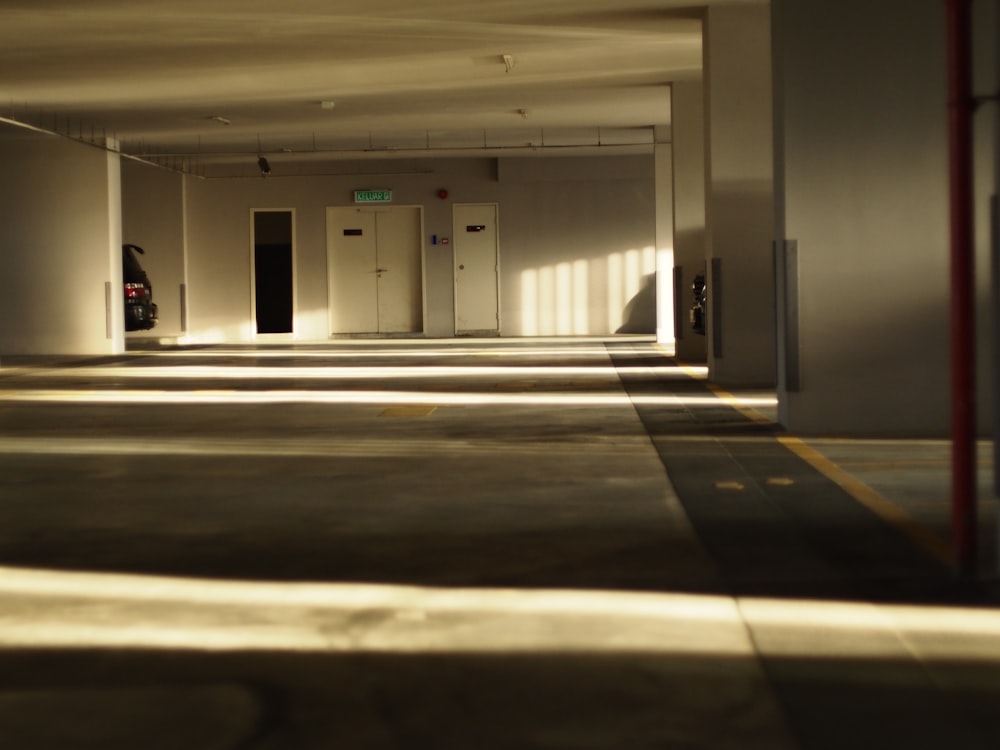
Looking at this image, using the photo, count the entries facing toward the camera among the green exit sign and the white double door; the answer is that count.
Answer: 2

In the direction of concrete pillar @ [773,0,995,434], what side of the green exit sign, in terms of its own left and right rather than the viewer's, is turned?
front

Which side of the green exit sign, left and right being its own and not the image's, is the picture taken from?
front

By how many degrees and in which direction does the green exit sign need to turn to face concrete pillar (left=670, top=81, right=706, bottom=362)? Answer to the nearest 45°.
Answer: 0° — it already faces it

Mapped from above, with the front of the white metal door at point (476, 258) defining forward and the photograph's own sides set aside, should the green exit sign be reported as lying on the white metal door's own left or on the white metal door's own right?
on the white metal door's own right

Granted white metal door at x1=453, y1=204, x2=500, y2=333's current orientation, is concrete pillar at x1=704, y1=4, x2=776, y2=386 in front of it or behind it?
in front

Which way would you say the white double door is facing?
toward the camera

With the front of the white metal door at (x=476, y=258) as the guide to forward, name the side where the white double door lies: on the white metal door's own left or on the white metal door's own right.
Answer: on the white metal door's own right

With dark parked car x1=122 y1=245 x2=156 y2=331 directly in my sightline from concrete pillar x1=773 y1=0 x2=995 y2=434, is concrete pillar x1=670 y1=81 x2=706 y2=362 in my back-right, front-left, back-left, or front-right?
front-right

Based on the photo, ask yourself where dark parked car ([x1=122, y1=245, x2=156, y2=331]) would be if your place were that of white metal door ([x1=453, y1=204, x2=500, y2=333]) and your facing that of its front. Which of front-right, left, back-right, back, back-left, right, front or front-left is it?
front-right

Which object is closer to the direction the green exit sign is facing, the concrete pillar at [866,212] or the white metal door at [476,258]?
the concrete pillar

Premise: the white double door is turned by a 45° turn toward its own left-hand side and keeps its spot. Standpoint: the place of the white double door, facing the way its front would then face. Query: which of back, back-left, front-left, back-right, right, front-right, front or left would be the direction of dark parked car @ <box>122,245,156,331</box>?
right

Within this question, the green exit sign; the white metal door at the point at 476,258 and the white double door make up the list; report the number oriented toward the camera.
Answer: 3

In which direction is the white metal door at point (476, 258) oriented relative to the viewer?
toward the camera

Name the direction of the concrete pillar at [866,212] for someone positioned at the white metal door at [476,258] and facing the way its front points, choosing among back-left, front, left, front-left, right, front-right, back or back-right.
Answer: front
